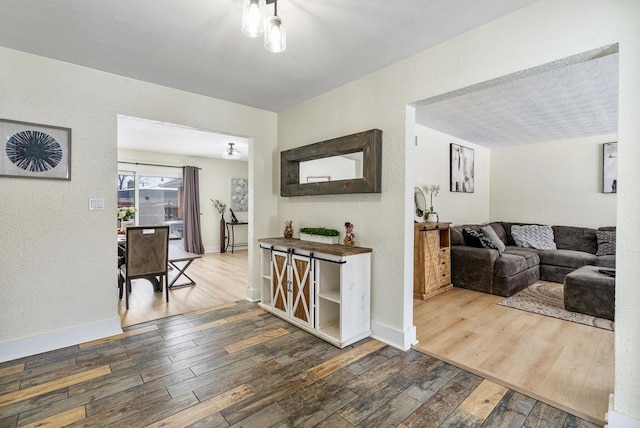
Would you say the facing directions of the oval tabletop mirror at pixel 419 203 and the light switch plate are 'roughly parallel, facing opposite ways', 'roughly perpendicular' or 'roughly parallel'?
roughly parallel

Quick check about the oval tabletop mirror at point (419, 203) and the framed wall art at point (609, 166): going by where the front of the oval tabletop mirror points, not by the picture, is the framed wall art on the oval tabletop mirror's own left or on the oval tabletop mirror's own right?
on the oval tabletop mirror's own left

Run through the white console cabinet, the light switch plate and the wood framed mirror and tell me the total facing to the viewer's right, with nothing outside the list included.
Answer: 0

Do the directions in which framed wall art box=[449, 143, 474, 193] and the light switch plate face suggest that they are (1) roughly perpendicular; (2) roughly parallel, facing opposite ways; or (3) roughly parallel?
roughly parallel

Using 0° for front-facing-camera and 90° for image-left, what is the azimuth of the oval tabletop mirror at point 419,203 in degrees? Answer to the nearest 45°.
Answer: approximately 315°

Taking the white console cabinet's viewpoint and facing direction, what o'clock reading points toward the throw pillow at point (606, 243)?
The throw pillow is roughly at 7 o'clock from the white console cabinet.

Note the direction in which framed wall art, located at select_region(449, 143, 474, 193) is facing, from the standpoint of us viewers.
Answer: facing the viewer and to the right of the viewer

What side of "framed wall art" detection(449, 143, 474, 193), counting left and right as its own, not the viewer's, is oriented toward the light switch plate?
right

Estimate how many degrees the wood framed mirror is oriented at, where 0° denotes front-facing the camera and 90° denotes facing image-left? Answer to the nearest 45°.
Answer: approximately 45°

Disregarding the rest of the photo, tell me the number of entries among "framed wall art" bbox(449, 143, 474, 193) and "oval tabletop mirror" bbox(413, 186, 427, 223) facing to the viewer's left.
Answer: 0

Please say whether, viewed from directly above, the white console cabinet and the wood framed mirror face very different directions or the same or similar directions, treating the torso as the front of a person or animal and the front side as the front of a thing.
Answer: same or similar directions

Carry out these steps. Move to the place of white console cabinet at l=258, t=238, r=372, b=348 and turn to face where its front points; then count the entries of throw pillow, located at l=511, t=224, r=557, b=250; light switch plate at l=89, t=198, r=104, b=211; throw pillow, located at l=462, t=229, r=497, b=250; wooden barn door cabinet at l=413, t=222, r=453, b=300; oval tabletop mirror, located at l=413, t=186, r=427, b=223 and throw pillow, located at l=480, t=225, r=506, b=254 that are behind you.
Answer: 5

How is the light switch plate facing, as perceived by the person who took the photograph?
facing the viewer
